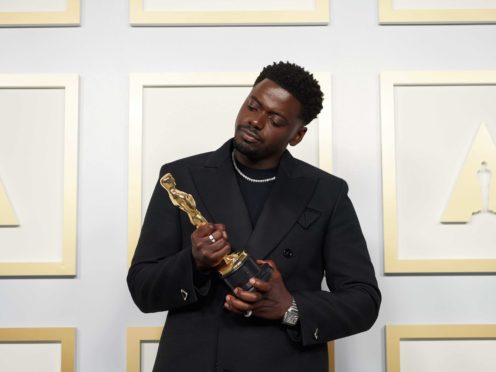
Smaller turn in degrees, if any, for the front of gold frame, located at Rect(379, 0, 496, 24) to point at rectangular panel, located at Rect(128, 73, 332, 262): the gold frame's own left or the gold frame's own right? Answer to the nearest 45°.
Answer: approximately 90° to the gold frame's own right

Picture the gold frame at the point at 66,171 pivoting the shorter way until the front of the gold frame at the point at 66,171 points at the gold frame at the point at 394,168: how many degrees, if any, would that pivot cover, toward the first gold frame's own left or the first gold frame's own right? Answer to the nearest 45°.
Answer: approximately 90° to the first gold frame's own left

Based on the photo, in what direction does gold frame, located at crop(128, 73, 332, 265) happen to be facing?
toward the camera

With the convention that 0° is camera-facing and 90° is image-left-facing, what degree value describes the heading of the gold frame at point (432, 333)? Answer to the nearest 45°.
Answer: approximately 0°

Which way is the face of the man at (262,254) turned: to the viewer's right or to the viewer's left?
to the viewer's left

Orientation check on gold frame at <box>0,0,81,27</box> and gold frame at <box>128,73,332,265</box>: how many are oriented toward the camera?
2

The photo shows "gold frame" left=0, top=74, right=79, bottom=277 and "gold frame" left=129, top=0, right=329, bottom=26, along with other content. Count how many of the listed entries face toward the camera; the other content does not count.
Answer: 2

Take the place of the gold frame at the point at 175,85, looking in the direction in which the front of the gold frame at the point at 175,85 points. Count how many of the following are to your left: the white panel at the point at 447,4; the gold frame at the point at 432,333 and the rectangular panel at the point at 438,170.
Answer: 3

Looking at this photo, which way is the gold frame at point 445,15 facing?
toward the camera
